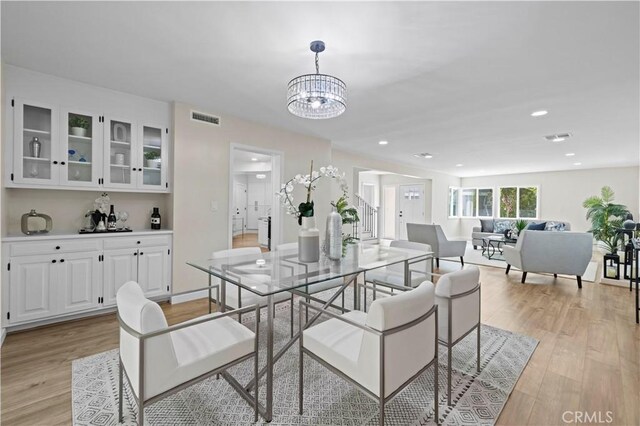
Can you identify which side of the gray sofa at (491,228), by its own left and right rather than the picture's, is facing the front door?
right

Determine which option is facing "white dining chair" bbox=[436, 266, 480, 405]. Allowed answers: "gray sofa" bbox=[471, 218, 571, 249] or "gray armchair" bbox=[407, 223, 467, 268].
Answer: the gray sofa

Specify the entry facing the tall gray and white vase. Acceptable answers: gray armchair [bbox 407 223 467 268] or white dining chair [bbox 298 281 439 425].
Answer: the white dining chair

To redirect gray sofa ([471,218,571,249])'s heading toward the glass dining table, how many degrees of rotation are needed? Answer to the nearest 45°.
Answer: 0° — it already faces it

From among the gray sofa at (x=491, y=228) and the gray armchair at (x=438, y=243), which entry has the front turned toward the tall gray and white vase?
the gray sofa

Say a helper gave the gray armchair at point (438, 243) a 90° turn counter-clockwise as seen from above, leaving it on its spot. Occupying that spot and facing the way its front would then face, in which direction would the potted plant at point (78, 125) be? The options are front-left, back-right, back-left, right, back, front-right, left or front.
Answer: left

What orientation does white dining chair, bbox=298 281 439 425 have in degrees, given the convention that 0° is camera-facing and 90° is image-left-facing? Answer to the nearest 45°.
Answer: approximately 135°
